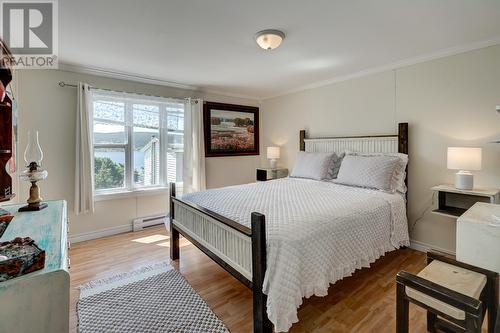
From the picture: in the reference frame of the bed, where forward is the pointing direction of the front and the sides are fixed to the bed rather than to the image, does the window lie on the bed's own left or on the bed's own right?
on the bed's own right

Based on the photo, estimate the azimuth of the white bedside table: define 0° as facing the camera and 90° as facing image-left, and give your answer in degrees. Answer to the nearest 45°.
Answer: approximately 45°

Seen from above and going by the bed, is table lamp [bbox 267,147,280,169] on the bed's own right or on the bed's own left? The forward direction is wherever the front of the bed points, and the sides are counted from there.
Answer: on the bed's own right

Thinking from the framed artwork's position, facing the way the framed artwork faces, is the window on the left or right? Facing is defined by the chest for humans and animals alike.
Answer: on its right

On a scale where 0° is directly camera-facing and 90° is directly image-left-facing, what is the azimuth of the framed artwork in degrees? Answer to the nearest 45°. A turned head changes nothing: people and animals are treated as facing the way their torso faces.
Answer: approximately 315°

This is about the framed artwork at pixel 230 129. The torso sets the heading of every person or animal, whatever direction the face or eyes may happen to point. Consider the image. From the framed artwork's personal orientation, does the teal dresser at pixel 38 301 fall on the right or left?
on its right

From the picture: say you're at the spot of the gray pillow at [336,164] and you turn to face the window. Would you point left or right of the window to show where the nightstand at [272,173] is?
right

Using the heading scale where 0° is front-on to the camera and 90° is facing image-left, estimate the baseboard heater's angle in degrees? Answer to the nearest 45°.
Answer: approximately 315°
